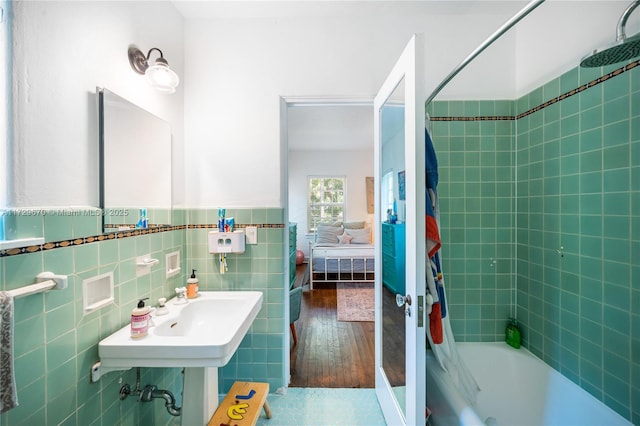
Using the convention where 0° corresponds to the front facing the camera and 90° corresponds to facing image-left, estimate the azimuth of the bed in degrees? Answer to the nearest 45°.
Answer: approximately 0°

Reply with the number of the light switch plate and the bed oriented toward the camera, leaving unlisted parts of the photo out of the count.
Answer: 2

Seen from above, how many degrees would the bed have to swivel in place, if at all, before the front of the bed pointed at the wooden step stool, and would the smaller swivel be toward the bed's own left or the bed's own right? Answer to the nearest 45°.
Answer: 0° — it already faces it

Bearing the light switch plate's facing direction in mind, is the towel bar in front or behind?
in front

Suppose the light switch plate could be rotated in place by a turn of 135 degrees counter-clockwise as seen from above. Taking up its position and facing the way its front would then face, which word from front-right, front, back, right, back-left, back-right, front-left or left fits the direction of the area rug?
front

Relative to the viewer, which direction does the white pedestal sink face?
to the viewer's right

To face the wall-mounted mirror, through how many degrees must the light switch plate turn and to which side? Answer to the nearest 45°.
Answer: approximately 45° to its right

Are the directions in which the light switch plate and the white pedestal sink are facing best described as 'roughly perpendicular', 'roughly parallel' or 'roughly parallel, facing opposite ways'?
roughly perpendicular

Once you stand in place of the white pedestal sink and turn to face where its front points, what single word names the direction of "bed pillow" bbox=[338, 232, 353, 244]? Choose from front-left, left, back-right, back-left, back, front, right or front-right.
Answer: front-left

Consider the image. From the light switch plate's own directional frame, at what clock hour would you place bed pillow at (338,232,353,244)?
The bed pillow is roughly at 7 o'clock from the light switch plate.

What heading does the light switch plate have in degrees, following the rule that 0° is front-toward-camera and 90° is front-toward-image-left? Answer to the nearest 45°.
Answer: approximately 0°

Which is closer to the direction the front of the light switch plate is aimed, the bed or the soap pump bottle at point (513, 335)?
the soap pump bottle
